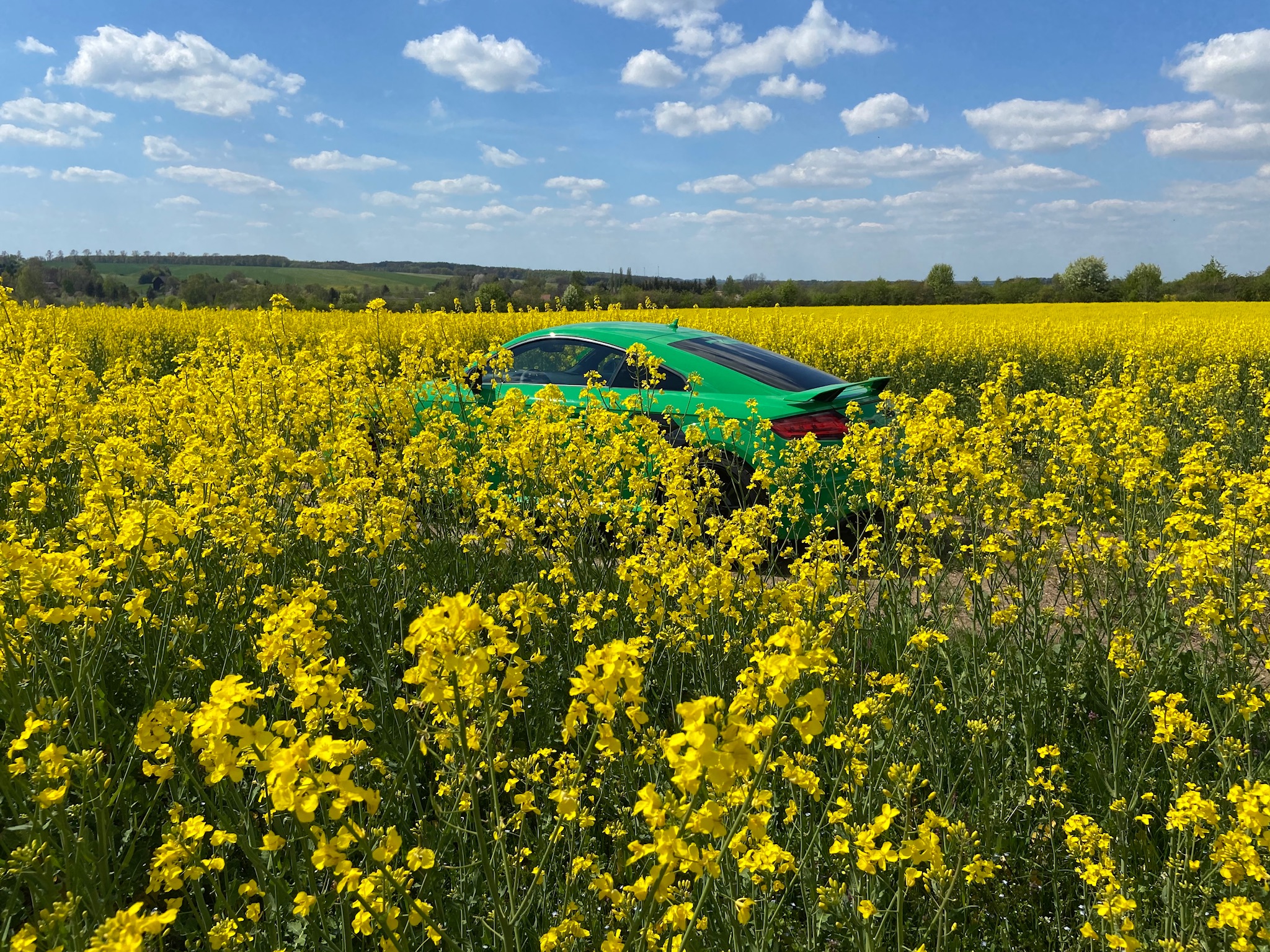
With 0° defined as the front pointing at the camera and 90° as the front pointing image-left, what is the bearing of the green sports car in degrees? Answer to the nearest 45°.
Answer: approximately 135°
